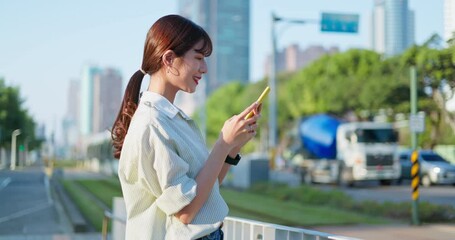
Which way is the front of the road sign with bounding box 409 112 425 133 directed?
toward the camera

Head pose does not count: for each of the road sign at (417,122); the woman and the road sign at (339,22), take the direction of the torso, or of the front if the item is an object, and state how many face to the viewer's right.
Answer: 1

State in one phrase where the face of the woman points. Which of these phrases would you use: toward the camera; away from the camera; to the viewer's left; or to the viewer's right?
to the viewer's right

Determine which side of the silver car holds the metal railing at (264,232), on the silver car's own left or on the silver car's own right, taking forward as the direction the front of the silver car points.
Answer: on the silver car's own right

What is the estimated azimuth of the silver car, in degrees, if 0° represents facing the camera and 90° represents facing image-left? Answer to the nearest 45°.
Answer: approximately 315°

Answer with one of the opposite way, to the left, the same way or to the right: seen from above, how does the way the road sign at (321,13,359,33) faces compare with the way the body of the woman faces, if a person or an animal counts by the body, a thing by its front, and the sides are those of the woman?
to the right

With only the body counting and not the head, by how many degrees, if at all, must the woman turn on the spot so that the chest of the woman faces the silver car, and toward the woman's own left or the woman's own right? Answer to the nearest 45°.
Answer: approximately 45° to the woman's own left

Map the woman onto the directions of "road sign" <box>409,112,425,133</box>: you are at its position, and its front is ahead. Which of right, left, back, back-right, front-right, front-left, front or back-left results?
front

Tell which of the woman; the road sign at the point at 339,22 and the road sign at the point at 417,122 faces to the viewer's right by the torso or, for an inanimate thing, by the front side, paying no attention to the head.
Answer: the woman

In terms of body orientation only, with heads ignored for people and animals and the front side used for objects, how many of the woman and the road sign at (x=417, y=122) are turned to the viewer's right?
1

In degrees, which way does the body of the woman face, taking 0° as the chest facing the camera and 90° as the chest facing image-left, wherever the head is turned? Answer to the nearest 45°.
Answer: approximately 270°

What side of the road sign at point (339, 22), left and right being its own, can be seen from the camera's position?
front

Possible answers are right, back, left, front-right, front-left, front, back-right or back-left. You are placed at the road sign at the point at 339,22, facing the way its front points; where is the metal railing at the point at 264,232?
front
